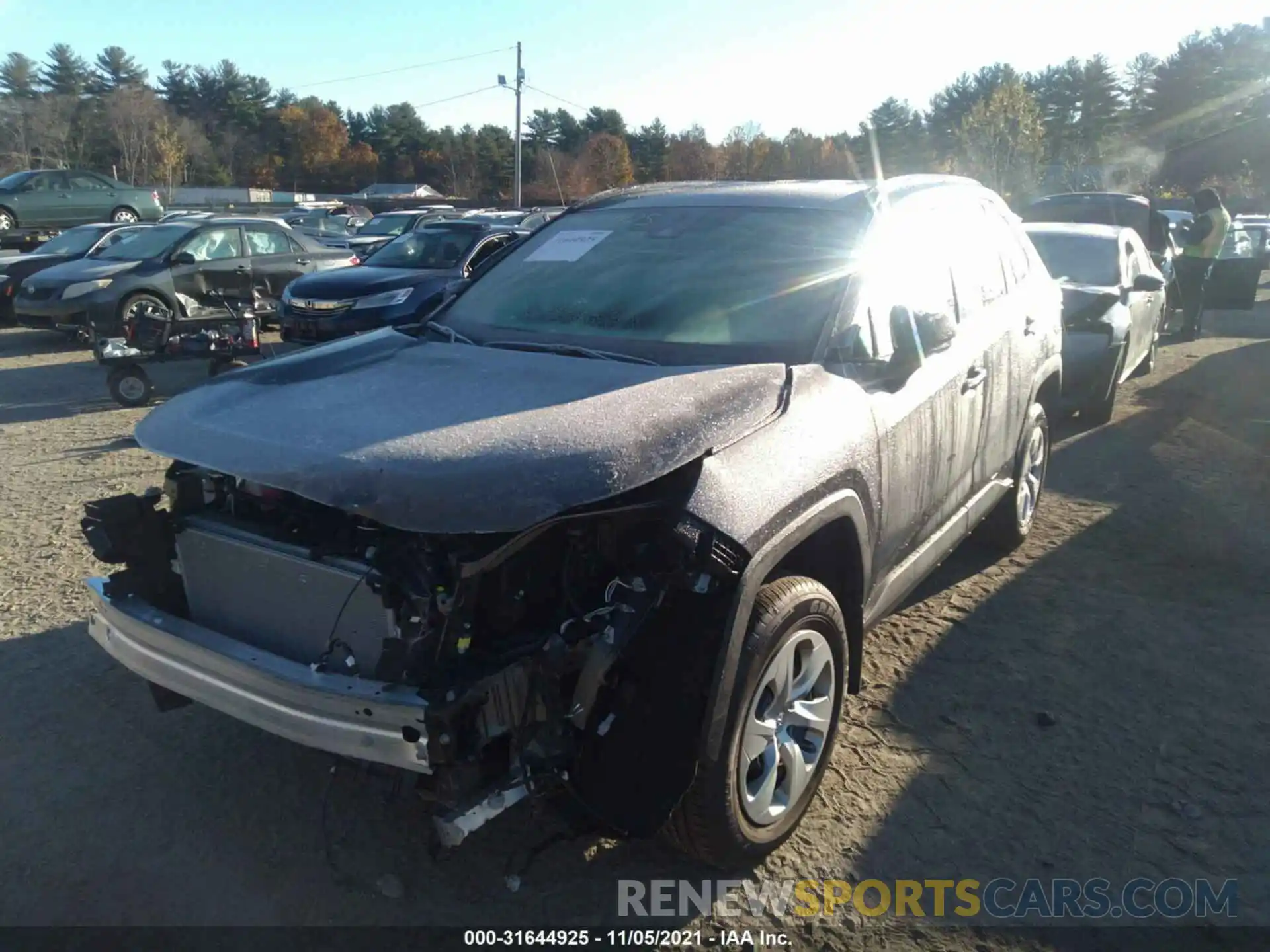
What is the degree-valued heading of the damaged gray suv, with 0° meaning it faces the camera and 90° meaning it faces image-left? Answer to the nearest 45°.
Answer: approximately 45°

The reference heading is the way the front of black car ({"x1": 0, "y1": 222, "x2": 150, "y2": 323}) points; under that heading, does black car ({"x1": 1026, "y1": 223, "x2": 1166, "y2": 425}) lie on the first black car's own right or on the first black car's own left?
on the first black car's own left

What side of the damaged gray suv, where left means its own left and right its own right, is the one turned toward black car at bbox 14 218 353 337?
right

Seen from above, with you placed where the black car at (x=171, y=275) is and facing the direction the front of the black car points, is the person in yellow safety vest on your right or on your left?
on your left

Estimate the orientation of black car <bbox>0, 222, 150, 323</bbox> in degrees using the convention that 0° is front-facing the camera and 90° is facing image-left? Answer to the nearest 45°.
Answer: approximately 45°

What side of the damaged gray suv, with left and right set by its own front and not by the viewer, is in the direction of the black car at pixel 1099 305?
back

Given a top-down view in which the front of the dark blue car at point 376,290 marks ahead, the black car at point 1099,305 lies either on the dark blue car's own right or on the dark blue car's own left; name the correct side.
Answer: on the dark blue car's own left

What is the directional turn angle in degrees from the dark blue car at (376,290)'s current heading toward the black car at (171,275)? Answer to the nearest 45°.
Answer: approximately 90° to its right
